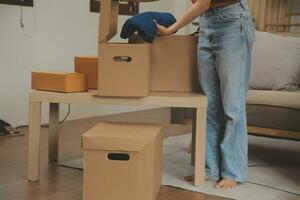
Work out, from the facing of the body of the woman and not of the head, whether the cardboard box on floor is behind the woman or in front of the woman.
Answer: in front

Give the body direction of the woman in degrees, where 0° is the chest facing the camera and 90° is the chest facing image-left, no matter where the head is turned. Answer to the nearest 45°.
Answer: approximately 45°

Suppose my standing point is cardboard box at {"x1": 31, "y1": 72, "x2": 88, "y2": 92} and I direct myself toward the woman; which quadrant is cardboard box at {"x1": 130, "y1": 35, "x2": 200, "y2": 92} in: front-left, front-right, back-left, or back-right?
front-left

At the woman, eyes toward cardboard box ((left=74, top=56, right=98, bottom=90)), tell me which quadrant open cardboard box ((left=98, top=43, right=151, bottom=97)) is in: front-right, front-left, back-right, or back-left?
front-left

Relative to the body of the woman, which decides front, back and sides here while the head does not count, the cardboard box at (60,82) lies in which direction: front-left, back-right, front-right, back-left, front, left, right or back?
front-right

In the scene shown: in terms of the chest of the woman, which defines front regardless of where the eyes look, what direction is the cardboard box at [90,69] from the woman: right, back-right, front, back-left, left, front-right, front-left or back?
front-right
